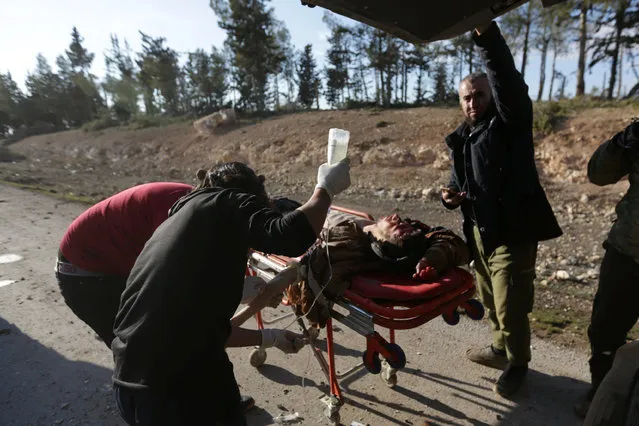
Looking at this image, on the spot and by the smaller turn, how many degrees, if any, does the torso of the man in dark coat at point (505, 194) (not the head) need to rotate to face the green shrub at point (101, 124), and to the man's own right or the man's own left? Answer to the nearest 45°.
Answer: approximately 90° to the man's own right

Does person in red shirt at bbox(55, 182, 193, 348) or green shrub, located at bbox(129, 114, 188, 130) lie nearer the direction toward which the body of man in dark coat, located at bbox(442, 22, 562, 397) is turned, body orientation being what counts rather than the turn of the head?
the person in red shirt

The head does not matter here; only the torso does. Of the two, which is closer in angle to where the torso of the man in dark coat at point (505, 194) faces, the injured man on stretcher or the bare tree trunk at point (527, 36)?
the injured man on stretcher

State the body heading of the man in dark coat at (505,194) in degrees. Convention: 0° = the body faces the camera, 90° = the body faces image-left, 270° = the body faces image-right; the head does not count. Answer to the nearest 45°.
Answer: approximately 45°

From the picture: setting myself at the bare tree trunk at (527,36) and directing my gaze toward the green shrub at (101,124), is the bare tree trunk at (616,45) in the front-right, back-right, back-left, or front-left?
back-left

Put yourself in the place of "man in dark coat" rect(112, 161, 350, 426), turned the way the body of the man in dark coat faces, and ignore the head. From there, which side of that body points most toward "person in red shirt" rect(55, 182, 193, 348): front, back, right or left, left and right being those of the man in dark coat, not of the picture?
left

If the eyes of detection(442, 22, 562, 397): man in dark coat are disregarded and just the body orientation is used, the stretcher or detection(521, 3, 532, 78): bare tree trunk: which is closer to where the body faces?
the stretcher

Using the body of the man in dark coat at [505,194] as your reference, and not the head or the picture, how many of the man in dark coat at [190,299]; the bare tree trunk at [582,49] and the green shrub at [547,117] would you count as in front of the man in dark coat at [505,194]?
1

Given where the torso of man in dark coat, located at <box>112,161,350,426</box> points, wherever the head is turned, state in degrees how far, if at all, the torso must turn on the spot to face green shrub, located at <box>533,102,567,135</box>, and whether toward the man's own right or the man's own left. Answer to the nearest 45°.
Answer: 0° — they already face it

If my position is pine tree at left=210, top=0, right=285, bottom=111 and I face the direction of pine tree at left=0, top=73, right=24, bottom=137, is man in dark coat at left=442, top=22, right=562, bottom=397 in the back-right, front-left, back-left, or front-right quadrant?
back-left

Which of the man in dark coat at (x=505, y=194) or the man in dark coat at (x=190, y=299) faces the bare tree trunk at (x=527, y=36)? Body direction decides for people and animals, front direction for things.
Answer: the man in dark coat at (x=190, y=299)

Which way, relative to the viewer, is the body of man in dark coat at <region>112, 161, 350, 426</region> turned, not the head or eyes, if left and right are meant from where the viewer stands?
facing away from the viewer and to the right of the viewer

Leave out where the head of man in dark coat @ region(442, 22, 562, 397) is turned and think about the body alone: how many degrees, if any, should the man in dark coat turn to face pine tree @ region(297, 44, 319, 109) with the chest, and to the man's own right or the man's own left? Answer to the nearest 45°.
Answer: approximately 90° to the man's own right

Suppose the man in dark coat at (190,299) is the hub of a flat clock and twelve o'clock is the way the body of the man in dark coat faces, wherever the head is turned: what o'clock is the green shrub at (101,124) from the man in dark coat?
The green shrub is roughly at 10 o'clock from the man in dark coat.

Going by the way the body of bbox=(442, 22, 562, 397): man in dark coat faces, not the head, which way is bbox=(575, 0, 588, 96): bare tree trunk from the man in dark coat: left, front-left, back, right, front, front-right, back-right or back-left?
back-right
